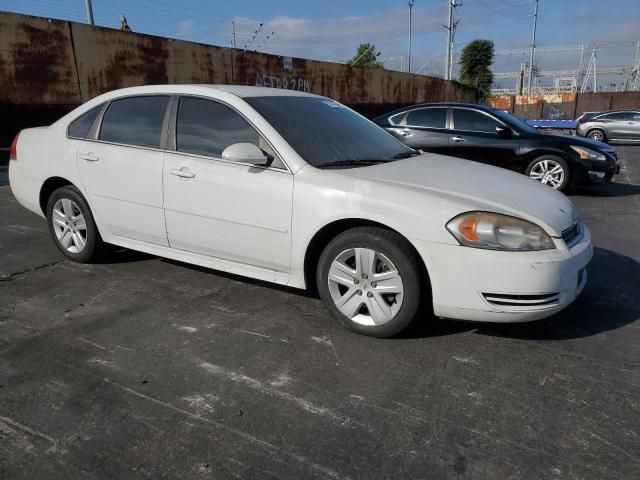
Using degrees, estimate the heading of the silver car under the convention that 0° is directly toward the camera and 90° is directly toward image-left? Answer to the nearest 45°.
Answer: approximately 270°

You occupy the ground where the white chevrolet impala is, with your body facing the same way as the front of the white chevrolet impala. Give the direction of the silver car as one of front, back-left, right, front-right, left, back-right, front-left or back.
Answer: left

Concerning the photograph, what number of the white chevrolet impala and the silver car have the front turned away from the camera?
0

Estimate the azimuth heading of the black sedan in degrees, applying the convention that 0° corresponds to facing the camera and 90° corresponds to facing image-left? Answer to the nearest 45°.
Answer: approximately 315°

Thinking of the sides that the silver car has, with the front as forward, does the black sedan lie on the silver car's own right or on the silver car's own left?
on the silver car's own right

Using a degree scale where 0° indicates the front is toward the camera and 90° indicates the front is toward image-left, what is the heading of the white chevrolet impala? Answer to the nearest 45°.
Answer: approximately 315°

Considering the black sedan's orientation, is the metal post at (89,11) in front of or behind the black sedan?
behind

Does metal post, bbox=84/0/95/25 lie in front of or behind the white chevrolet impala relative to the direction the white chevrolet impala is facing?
behind
